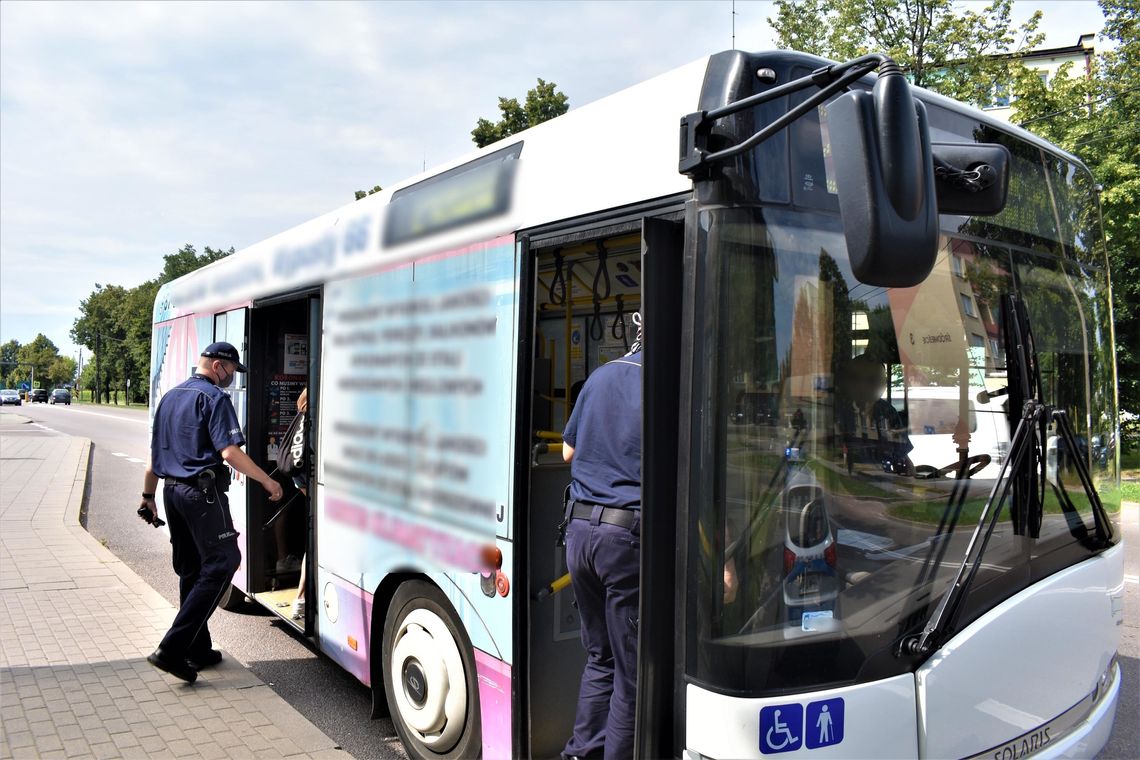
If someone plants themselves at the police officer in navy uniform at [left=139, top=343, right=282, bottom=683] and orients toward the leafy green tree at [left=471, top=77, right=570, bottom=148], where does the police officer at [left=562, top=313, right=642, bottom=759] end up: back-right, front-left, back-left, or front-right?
back-right

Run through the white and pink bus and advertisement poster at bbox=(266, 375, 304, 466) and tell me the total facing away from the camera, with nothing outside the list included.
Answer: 0

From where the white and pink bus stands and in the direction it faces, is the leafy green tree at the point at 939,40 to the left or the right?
on its left

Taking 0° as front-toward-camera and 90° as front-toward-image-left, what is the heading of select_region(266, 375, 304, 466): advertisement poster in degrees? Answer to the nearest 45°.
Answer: approximately 0°

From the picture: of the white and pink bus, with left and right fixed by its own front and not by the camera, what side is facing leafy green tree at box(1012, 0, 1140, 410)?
left

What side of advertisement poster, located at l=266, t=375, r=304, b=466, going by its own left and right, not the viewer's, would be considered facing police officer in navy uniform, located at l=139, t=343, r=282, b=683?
front

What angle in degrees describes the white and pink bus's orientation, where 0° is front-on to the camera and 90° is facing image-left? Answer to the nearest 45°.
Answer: approximately 315°

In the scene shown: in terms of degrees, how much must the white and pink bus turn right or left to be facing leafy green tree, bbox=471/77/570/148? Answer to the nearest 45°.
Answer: approximately 135° to its left

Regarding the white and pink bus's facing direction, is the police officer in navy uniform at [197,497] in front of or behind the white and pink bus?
behind

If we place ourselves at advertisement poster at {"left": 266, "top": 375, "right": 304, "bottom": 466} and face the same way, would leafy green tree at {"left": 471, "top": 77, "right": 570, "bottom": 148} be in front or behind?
behind
